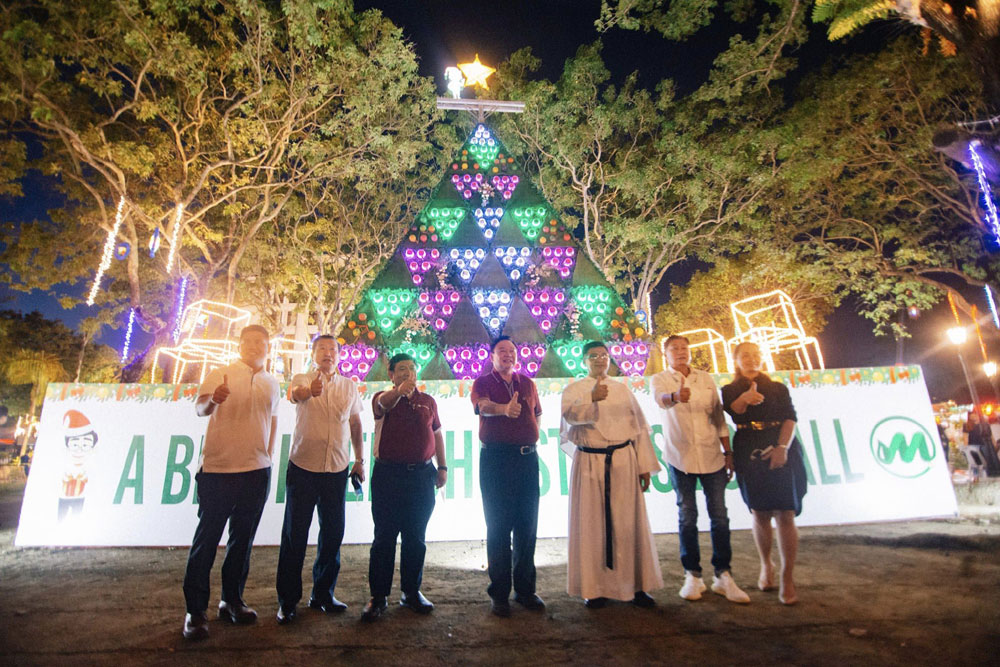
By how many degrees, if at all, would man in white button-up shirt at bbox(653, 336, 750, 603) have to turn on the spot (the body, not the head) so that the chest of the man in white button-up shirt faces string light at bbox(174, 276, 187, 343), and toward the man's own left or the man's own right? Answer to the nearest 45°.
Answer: approximately 90° to the man's own right

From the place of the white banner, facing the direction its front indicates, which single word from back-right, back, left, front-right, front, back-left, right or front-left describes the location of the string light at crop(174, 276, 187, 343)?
back-right

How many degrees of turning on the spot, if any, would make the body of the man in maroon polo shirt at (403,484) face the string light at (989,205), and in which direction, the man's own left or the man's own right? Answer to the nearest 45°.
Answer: approximately 90° to the man's own left

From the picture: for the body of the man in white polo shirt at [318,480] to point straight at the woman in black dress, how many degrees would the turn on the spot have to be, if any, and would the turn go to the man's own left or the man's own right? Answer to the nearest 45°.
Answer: approximately 90° to the man's own left

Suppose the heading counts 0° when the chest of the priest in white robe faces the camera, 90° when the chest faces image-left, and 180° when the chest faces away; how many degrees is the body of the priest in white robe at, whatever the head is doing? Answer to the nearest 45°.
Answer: approximately 0°

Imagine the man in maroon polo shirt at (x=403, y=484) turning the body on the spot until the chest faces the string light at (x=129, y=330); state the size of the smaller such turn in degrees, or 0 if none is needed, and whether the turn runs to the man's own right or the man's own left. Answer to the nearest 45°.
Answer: approximately 135° to the man's own right

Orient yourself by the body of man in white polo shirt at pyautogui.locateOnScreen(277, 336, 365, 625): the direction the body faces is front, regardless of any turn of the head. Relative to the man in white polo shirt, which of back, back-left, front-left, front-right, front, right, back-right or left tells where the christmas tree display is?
back-left

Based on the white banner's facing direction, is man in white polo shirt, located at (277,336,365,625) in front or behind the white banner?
in front

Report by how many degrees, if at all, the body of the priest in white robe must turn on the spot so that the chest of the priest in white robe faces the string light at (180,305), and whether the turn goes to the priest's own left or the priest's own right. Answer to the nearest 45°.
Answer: approximately 135° to the priest's own right

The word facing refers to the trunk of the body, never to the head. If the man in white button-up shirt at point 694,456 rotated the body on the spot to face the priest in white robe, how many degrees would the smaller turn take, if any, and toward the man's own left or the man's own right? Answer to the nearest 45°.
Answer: approximately 45° to the man's own right
